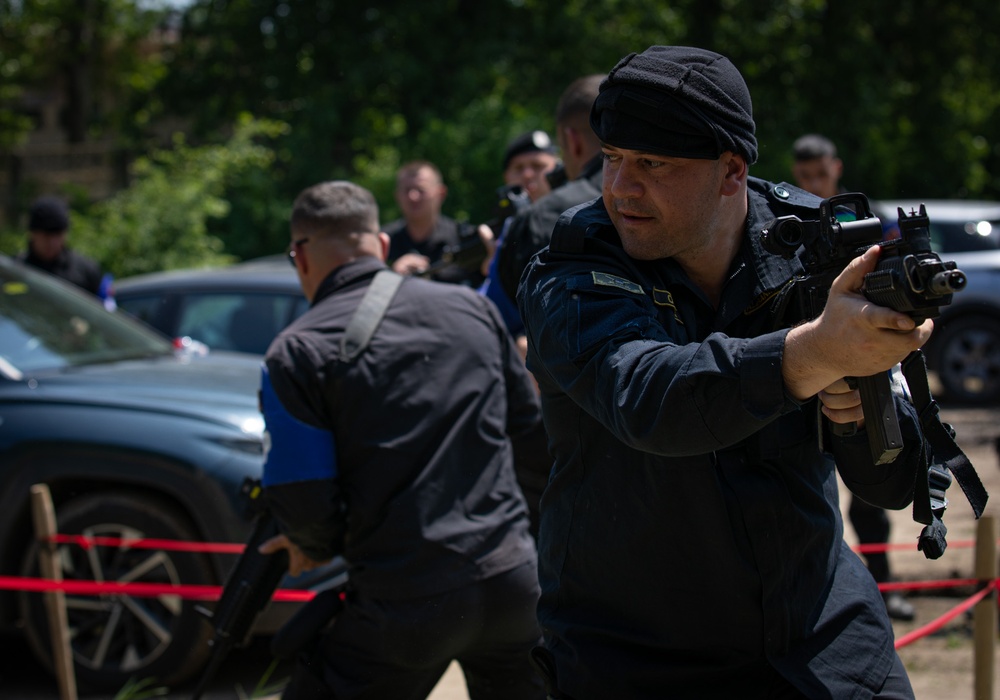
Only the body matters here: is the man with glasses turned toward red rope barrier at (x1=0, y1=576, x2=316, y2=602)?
yes

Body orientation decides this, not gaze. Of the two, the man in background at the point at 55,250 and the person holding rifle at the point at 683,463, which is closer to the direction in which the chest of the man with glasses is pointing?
the man in background

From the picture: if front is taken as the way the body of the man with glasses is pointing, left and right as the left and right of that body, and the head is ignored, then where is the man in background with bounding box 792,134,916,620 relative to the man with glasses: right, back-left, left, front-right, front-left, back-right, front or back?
right

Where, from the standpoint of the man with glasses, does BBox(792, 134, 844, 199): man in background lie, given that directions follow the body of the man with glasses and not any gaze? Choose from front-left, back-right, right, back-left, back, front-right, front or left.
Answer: right

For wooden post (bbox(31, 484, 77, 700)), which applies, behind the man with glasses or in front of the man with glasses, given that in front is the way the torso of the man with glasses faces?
in front

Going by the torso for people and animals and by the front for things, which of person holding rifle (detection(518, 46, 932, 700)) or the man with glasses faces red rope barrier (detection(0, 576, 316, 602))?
the man with glasses

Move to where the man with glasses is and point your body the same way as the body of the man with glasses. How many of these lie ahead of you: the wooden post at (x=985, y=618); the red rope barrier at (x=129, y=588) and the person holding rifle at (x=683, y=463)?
1

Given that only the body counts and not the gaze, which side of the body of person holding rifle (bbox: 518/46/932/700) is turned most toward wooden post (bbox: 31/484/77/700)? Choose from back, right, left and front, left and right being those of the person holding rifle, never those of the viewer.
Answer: back

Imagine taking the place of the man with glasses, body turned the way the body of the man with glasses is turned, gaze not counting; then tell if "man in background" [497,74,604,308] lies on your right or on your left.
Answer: on your right

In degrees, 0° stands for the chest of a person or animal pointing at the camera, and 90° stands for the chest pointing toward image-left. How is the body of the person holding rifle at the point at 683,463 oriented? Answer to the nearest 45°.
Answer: approximately 315°

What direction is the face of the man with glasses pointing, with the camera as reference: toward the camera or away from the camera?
away from the camera

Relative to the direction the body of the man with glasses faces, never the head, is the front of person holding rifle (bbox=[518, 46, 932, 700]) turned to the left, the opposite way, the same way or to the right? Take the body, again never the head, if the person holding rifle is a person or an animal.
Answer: the opposite way

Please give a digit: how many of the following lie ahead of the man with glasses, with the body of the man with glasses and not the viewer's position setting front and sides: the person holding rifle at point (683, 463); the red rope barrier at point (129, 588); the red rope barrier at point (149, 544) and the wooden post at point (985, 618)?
2

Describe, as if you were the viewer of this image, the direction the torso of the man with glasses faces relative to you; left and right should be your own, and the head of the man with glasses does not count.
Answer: facing away from the viewer and to the left of the viewer
